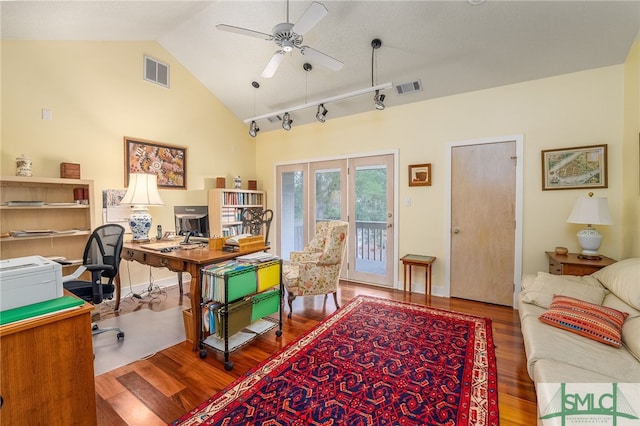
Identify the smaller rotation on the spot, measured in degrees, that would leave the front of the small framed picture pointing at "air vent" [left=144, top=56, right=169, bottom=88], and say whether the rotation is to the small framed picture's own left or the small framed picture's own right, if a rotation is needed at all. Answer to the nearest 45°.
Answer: approximately 90° to the small framed picture's own right

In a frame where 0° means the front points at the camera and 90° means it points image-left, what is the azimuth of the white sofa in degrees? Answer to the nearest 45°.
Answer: approximately 90°

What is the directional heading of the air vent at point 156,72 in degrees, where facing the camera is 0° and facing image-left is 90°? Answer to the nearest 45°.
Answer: approximately 315°

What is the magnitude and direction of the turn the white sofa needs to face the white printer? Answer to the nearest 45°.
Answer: approximately 45° to its left

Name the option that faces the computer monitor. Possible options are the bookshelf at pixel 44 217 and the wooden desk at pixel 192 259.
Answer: the bookshelf

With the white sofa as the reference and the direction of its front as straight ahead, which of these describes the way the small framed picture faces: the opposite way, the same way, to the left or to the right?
to the left

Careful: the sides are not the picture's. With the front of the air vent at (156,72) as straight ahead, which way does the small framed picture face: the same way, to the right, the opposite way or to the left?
to the right

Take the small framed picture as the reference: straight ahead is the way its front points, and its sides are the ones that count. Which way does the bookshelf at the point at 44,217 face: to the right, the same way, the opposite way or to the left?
to the left

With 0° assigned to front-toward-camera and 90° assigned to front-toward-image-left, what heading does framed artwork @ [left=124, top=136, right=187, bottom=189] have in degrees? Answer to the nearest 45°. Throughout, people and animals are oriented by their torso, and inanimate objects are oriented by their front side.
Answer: approximately 315°

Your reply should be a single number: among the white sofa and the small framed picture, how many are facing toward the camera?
1

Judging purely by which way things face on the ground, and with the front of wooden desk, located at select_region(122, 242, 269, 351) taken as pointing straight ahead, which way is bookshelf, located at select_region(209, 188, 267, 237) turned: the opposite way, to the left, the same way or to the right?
to the left

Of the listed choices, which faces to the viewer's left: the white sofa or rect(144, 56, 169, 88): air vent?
the white sofa

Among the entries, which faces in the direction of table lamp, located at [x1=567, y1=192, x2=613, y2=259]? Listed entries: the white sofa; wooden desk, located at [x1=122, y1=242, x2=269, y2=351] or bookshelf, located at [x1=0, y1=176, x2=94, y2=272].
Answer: the bookshelf

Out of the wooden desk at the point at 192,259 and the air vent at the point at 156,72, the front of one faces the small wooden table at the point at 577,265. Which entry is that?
the air vent
